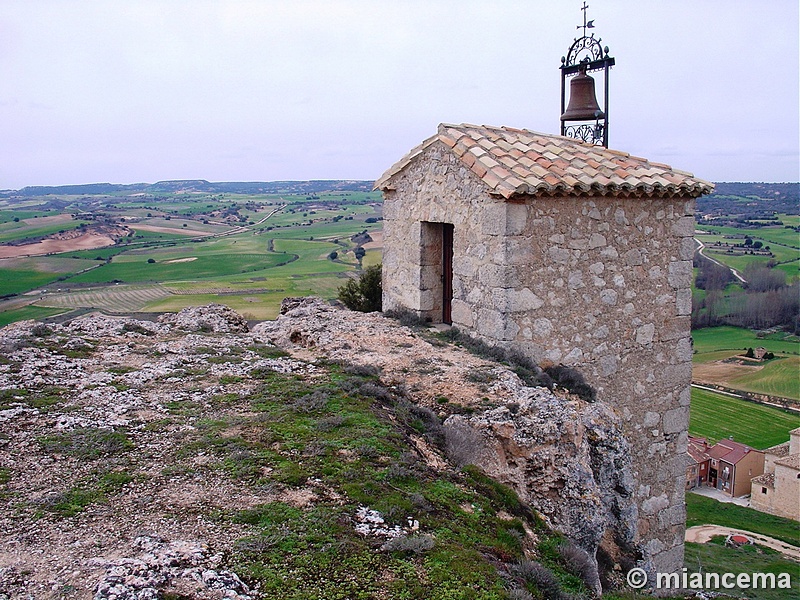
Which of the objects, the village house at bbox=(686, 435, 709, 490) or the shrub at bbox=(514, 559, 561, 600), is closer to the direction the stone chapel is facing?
the shrub

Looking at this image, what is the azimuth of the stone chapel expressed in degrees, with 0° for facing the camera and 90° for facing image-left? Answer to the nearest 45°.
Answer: approximately 45°

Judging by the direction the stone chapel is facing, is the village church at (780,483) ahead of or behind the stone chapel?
behind

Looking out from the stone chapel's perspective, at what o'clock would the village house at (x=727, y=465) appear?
The village house is roughly at 5 o'clock from the stone chapel.

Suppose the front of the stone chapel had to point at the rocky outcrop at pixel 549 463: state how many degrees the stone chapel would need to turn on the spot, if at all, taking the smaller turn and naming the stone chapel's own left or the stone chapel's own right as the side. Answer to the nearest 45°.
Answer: approximately 45° to the stone chapel's own left

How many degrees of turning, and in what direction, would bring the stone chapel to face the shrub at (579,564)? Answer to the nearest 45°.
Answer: approximately 45° to its left

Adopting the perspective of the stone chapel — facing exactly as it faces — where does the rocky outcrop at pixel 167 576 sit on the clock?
The rocky outcrop is roughly at 11 o'clock from the stone chapel.

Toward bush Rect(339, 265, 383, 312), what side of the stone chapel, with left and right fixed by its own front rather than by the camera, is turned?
right

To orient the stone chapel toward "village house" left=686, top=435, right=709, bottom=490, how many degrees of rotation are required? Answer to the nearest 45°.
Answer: approximately 135° to its right

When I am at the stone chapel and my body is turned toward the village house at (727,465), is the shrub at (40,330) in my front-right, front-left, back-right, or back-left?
back-left
